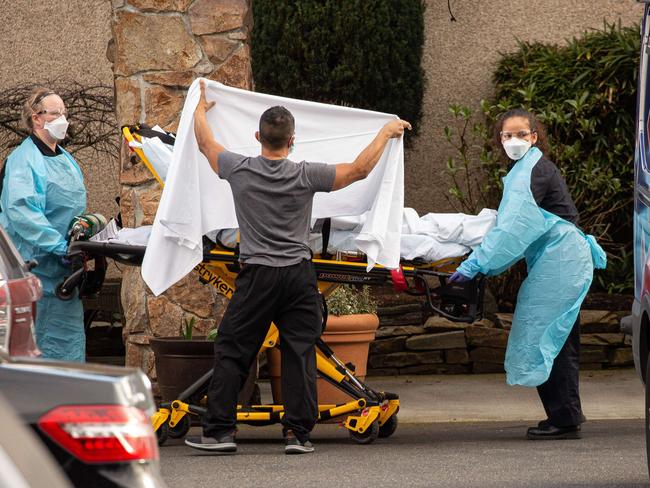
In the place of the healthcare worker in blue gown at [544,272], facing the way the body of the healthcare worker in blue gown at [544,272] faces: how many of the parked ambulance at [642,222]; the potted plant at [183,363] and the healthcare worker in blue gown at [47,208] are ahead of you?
2

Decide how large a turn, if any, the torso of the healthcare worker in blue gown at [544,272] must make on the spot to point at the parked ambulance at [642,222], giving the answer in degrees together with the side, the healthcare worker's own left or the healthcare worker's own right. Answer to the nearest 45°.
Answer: approximately 135° to the healthcare worker's own left

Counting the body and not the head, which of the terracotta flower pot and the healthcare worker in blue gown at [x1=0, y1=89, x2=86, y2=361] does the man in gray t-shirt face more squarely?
the terracotta flower pot

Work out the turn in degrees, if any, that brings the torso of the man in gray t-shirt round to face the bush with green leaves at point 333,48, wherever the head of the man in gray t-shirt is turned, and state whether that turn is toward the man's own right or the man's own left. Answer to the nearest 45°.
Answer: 0° — they already face it

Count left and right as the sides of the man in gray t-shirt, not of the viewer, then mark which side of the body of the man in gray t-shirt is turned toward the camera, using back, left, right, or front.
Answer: back

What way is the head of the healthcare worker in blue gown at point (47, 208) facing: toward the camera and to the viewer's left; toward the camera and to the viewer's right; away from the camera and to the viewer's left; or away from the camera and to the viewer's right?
toward the camera and to the viewer's right

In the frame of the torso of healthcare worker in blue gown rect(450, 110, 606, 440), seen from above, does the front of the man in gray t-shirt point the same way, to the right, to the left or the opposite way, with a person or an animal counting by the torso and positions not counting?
to the right

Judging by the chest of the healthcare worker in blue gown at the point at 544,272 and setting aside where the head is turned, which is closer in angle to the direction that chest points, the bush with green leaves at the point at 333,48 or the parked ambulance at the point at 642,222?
the bush with green leaves

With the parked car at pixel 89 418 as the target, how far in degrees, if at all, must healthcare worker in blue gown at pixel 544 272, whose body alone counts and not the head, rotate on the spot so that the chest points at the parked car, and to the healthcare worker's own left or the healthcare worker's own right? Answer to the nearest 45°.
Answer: approximately 90° to the healthcare worker's own left

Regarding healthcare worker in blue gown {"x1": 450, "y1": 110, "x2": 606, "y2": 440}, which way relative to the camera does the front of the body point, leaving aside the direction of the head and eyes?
to the viewer's left
